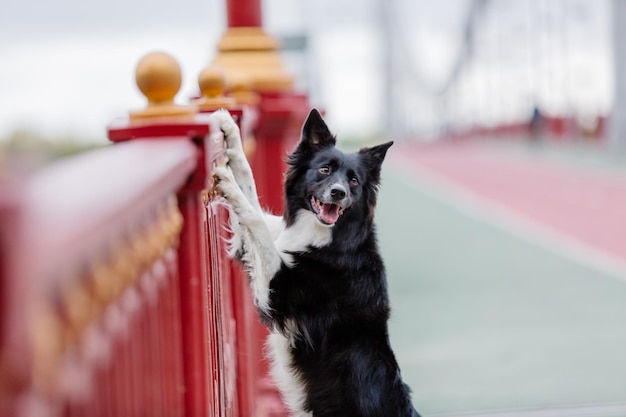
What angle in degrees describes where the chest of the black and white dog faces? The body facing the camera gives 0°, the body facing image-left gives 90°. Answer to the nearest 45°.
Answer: approximately 90°

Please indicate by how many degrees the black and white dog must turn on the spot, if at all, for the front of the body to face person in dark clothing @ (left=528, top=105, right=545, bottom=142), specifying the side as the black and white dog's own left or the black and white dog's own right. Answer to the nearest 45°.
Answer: approximately 90° to the black and white dog's own right
